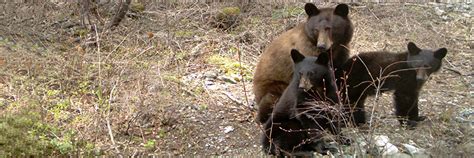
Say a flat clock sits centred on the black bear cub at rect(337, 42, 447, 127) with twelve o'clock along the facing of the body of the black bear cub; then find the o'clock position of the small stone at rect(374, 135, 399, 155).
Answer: The small stone is roughly at 3 o'clock from the black bear cub.

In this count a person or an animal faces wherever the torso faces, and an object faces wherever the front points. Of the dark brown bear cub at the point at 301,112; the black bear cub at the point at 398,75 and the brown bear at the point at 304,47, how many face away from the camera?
0

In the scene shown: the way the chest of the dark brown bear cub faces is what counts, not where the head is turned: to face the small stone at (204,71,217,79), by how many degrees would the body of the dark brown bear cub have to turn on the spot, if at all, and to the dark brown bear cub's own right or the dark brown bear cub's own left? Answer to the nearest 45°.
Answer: approximately 180°

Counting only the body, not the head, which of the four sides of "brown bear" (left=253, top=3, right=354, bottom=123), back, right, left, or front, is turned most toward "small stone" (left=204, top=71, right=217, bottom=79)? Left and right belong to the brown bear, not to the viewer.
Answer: back

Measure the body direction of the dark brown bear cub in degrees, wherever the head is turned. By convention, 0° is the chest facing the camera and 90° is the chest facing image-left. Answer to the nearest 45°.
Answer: approximately 315°

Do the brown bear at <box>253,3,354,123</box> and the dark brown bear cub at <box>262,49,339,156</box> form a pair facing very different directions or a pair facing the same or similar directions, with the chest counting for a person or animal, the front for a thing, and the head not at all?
same or similar directions

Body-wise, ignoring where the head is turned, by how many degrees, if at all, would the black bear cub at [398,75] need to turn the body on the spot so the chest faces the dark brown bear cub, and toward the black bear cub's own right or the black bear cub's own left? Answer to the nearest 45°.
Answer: approximately 135° to the black bear cub's own right

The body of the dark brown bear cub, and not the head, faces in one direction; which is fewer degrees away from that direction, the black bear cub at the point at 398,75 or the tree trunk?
the black bear cub

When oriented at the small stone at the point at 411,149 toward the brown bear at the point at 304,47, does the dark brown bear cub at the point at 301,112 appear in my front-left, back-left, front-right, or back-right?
front-left

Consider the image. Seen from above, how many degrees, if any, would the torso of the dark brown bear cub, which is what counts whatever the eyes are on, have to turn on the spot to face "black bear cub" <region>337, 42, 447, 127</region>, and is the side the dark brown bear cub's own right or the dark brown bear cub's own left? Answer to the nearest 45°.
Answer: approximately 90° to the dark brown bear cub's own left

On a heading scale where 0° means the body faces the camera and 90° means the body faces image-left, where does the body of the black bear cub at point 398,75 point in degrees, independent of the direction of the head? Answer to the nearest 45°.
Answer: approximately 270°

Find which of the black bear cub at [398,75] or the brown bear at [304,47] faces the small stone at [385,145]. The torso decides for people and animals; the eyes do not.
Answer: the brown bear

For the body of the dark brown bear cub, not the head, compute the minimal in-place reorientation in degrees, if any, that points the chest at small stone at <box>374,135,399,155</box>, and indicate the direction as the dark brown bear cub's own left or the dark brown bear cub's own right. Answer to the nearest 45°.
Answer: approximately 45° to the dark brown bear cub's own left

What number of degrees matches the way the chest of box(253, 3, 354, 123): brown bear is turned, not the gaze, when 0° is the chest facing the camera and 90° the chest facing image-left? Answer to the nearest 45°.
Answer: approximately 315°

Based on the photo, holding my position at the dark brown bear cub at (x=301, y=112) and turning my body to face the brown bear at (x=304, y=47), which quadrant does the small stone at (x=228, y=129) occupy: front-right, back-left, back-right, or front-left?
front-left

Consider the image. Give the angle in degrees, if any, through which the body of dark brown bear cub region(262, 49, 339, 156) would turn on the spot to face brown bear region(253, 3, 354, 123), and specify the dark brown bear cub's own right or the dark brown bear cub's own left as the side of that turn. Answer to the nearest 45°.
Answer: approximately 135° to the dark brown bear cub's own left

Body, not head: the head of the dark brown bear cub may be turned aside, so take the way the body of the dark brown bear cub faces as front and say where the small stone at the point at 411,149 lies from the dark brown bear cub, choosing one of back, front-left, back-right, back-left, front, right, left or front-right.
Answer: front-left

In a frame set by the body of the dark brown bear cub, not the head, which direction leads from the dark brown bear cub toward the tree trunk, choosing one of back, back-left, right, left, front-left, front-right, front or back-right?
back

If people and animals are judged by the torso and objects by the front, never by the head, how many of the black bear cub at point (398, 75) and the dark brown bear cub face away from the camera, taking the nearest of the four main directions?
0

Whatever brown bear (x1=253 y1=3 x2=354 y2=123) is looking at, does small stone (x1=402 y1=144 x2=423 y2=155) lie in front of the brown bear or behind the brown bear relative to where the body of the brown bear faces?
in front
